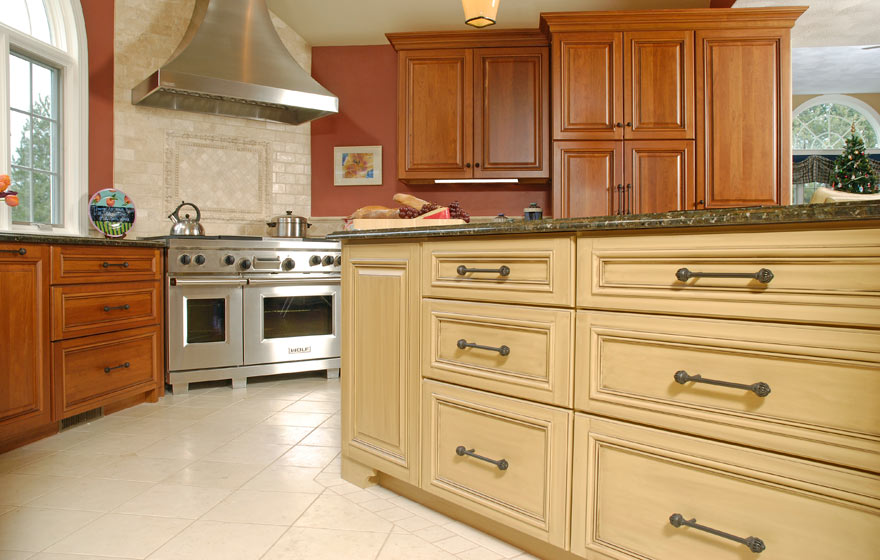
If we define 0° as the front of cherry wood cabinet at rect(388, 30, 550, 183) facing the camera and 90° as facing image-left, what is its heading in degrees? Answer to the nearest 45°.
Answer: approximately 0°

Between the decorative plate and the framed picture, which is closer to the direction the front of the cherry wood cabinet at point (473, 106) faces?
the decorative plate

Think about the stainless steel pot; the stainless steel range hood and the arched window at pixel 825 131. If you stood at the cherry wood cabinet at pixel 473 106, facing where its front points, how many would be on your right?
2

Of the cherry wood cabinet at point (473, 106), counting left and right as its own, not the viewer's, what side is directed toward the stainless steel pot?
right

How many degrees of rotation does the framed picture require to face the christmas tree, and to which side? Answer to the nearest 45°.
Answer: approximately 90° to its left

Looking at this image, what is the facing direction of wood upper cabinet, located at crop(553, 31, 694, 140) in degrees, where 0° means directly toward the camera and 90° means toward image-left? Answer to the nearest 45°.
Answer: approximately 0°

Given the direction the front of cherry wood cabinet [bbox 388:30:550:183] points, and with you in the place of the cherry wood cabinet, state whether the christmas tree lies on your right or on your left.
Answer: on your left

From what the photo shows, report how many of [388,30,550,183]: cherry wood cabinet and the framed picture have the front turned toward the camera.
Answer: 2

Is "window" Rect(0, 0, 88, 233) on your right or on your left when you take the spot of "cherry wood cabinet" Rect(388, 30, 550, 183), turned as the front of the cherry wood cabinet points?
on your right

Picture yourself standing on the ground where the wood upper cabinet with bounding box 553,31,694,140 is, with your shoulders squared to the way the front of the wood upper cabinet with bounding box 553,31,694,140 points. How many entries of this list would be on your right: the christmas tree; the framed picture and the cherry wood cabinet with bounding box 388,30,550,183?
2

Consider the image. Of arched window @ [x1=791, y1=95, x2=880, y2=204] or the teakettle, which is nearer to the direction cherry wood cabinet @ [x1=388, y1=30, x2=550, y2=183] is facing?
the teakettle
